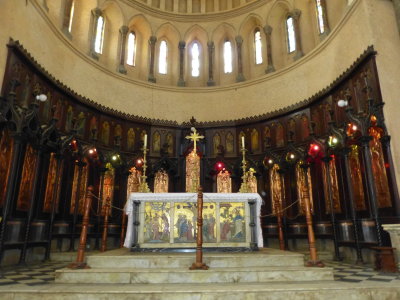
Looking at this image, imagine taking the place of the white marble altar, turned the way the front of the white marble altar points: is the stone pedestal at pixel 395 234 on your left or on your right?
on your left

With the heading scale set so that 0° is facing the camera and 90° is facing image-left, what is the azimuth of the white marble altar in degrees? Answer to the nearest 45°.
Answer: approximately 0°
